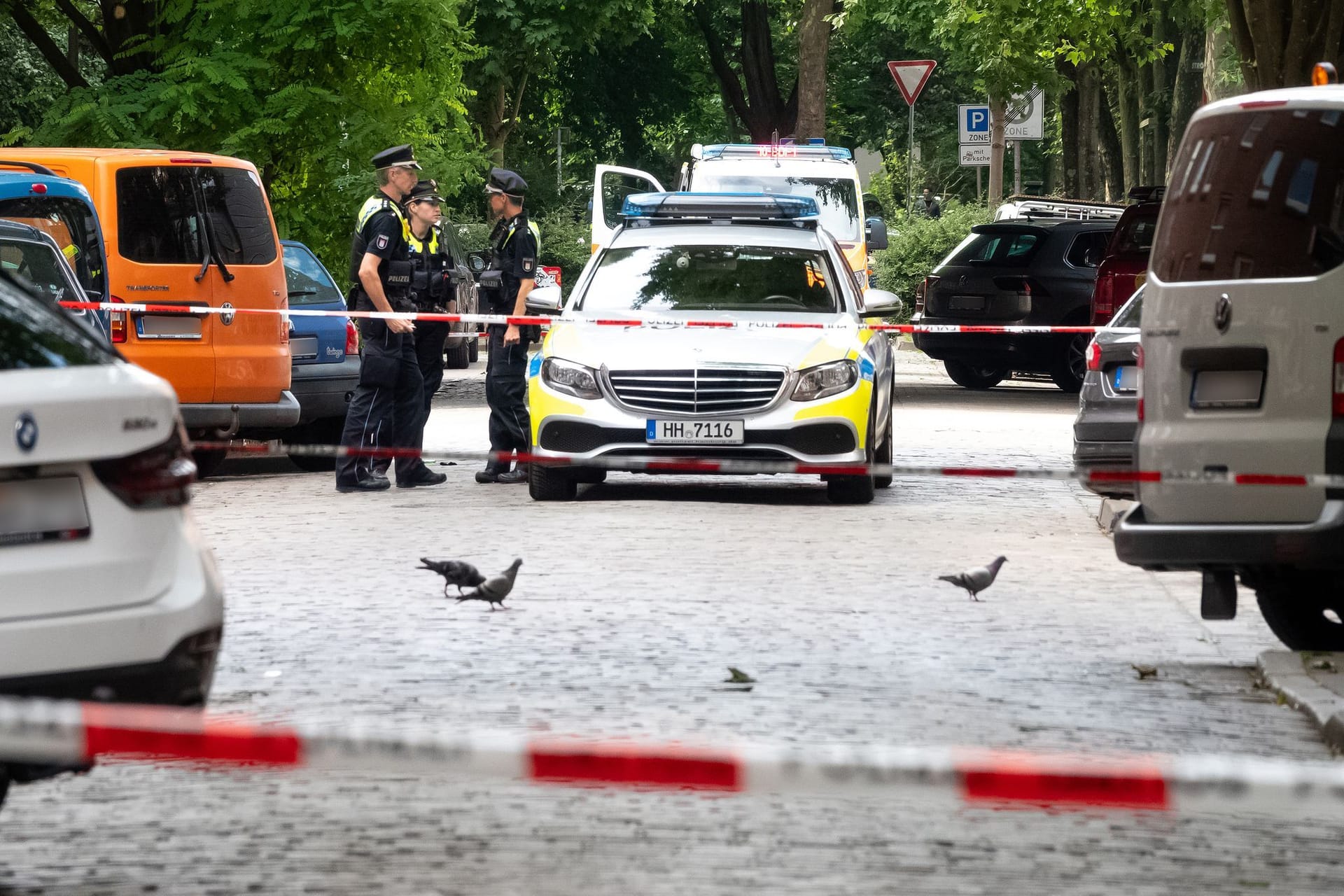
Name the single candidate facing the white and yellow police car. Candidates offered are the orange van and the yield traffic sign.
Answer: the yield traffic sign

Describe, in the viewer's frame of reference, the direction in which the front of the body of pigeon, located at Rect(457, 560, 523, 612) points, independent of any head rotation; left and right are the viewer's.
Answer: facing to the right of the viewer

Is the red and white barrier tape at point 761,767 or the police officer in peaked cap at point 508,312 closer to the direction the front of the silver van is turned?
the police officer in peaked cap

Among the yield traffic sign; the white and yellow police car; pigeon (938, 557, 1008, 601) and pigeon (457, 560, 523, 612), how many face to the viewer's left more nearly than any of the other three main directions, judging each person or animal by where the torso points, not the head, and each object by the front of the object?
0

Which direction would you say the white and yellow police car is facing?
toward the camera

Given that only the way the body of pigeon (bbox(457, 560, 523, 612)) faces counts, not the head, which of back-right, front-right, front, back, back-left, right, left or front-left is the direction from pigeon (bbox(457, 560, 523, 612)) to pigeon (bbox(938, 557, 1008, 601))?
front

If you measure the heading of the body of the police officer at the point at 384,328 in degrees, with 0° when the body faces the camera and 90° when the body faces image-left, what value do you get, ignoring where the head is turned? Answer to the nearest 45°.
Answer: approximately 270°

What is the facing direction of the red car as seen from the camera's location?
facing away from the viewer and to the right of the viewer

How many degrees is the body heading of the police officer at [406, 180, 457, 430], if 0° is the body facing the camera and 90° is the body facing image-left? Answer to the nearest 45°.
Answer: approximately 315°

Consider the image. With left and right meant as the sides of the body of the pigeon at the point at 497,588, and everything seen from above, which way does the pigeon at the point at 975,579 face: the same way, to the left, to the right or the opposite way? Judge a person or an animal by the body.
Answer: the same way

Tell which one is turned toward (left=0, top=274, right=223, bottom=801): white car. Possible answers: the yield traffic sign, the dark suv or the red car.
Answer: the yield traffic sign

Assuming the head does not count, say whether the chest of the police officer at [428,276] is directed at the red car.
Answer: no

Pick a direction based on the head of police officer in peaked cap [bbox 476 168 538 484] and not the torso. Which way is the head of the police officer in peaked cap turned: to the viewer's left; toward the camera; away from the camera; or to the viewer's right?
to the viewer's left

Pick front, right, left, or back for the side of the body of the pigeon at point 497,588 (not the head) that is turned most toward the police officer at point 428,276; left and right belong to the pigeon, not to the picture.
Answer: left

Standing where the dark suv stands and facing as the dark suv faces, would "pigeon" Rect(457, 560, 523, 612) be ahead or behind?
behind

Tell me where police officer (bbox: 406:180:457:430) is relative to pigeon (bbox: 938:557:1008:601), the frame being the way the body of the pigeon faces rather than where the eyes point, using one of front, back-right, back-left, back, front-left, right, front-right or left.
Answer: back-left

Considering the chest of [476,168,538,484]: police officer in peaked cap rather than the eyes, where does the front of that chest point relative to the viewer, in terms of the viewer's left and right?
facing to the left of the viewer

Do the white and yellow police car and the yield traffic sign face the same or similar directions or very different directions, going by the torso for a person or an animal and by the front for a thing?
same or similar directions
